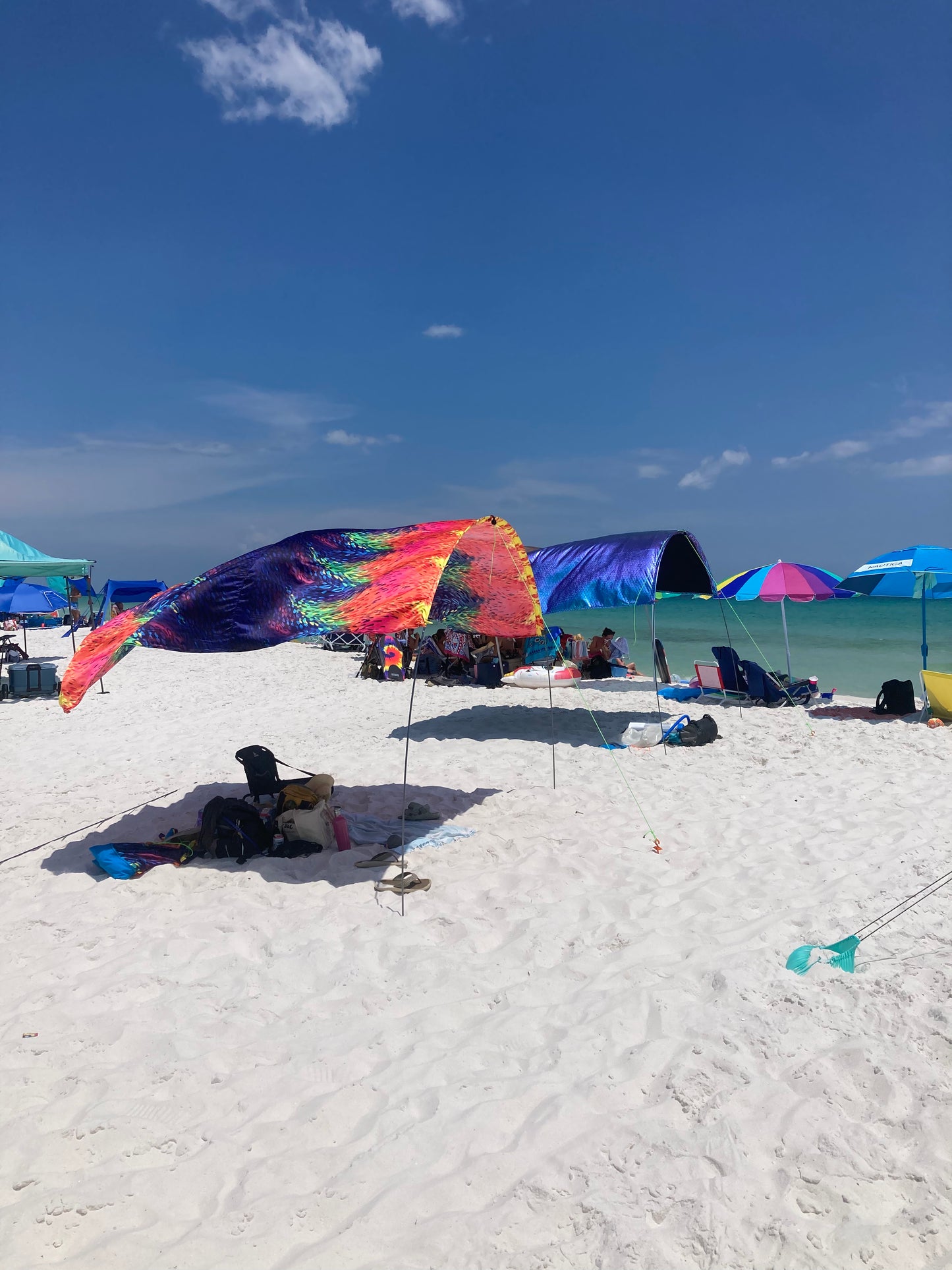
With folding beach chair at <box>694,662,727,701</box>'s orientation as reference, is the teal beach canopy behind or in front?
behind

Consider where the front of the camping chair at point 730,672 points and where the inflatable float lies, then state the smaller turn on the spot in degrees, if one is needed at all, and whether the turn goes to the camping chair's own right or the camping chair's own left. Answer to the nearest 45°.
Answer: approximately 135° to the camping chair's own left

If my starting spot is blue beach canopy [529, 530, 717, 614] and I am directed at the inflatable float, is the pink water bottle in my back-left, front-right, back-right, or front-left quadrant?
back-left

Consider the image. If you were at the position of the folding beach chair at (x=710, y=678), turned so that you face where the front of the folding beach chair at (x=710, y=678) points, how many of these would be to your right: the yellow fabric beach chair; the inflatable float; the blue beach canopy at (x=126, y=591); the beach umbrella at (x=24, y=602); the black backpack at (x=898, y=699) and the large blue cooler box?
2

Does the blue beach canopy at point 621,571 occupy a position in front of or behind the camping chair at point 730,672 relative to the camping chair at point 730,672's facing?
behind

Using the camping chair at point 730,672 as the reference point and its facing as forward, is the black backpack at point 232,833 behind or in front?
behind

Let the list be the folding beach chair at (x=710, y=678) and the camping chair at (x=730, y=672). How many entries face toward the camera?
0

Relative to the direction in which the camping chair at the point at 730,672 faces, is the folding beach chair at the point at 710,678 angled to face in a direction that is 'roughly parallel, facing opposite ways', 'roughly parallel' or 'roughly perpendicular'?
roughly parallel

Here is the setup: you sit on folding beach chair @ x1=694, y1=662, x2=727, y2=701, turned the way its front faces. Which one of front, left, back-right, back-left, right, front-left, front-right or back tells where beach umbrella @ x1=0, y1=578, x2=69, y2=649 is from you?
back-left

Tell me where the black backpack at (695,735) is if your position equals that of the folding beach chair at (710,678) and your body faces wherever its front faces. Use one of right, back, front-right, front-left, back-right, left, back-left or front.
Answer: back-right

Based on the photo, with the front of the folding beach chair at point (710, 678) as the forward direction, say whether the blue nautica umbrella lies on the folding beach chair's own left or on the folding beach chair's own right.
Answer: on the folding beach chair's own right

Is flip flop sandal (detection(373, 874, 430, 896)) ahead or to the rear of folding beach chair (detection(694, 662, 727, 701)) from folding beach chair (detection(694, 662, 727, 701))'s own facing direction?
to the rear

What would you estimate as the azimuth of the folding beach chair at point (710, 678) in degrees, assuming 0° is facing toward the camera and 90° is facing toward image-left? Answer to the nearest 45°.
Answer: approximately 225°

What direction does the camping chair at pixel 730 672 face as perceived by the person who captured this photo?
facing away from the viewer and to the right of the viewer

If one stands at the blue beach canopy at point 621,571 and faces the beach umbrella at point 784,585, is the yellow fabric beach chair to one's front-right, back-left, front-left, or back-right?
front-right

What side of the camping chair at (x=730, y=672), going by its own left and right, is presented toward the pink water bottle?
back
